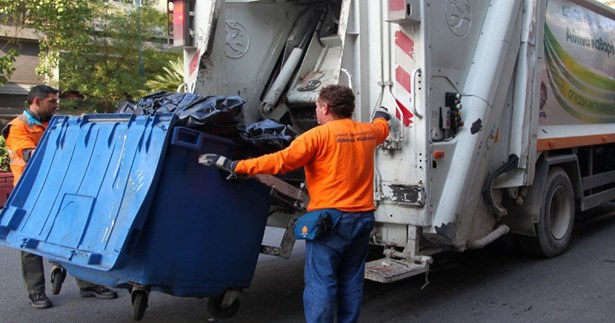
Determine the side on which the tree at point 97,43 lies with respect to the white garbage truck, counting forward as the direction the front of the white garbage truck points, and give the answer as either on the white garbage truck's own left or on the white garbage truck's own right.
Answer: on the white garbage truck's own left

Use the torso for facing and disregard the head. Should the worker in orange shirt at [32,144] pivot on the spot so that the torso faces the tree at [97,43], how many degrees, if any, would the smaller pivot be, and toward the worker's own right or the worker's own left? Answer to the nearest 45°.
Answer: approximately 90° to the worker's own left

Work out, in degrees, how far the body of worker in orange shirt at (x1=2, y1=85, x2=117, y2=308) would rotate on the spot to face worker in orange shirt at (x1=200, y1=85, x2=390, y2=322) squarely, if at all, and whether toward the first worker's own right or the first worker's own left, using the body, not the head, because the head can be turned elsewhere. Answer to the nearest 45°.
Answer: approximately 45° to the first worker's own right

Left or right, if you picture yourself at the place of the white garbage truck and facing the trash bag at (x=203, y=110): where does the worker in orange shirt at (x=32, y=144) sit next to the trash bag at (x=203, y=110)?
right

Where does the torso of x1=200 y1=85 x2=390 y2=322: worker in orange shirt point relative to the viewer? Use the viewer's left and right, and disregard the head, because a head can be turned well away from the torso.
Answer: facing away from the viewer and to the left of the viewer

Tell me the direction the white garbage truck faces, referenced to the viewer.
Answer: facing away from the viewer and to the right of the viewer

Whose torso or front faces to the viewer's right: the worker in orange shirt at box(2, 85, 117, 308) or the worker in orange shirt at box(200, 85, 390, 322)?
the worker in orange shirt at box(2, 85, 117, 308)

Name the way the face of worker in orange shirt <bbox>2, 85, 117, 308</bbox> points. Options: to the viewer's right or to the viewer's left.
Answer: to the viewer's right
